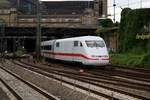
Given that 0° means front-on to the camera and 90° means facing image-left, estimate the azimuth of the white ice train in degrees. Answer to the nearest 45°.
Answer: approximately 315°
